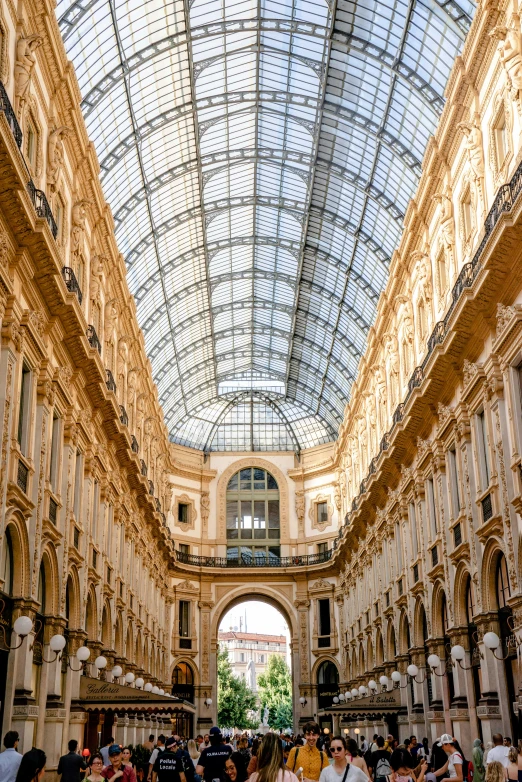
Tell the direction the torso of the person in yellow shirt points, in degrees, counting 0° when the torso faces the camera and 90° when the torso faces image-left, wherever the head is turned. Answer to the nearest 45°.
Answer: approximately 0°

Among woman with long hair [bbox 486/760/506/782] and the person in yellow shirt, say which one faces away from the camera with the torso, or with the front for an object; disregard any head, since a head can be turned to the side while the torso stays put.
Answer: the woman with long hair

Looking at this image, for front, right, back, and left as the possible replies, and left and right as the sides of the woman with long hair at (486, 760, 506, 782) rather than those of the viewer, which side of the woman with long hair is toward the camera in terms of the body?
back

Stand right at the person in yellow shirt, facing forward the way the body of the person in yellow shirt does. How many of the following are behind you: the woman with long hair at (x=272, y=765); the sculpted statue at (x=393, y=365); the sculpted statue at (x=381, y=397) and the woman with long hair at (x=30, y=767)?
2
